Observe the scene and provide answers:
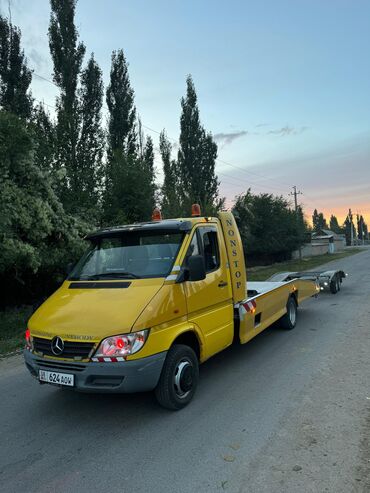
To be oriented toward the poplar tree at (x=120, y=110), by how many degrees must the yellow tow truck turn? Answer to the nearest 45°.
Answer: approximately 135° to its right

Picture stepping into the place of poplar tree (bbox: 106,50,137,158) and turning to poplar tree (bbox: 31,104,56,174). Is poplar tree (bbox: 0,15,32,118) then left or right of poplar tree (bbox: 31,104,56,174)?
left

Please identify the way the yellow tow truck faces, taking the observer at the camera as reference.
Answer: facing the viewer and to the left of the viewer

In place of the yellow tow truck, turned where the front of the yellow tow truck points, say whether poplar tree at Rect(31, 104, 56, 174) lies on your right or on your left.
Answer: on your right

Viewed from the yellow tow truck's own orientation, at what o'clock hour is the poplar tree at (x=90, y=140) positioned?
The poplar tree is roughly at 4 o'clock from the yellow tow truck.

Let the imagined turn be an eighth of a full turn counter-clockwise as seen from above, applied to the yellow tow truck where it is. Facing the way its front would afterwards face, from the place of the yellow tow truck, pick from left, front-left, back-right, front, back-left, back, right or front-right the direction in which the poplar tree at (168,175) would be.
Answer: back

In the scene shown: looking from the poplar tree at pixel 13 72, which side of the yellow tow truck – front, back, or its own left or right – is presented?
right

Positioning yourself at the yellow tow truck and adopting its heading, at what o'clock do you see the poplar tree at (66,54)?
The poplar tree is roughly at 4 o'clock from the yellow tow truck.

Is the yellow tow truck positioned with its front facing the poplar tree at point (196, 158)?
no
